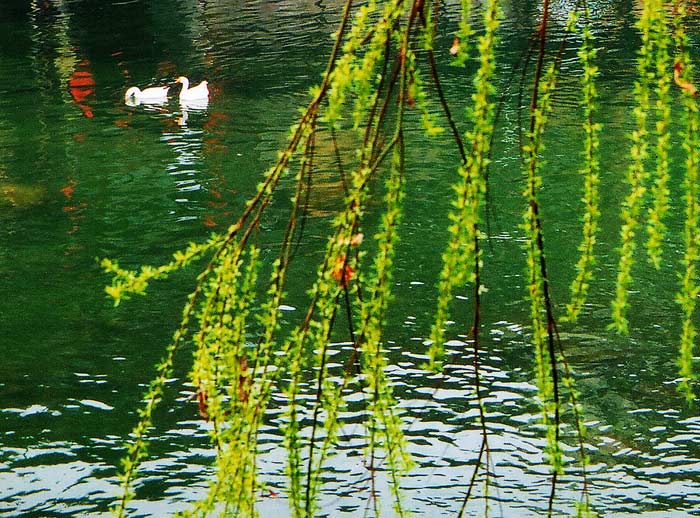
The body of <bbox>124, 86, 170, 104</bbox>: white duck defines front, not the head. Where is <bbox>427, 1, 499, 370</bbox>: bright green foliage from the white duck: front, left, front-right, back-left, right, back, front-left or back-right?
left

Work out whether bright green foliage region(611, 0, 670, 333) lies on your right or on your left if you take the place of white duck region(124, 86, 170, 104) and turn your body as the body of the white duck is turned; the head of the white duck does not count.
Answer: on your left

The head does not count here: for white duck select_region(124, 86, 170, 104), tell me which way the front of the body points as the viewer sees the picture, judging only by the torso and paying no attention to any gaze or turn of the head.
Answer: to the viewer's left

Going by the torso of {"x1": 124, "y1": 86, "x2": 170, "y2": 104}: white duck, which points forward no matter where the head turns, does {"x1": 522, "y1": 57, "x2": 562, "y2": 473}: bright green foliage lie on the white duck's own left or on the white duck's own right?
on the white duck's own left

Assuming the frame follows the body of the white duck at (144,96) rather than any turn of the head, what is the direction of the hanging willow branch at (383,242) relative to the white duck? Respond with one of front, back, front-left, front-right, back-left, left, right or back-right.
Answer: left

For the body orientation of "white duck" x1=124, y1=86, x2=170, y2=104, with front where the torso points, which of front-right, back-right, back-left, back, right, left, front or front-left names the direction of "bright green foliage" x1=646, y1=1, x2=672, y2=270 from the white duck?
left

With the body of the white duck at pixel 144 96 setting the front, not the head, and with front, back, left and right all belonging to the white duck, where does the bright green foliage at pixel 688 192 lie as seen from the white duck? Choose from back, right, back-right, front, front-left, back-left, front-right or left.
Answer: left

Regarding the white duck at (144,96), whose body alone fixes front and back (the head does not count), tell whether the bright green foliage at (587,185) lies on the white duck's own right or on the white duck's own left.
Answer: on the white duck's own left
